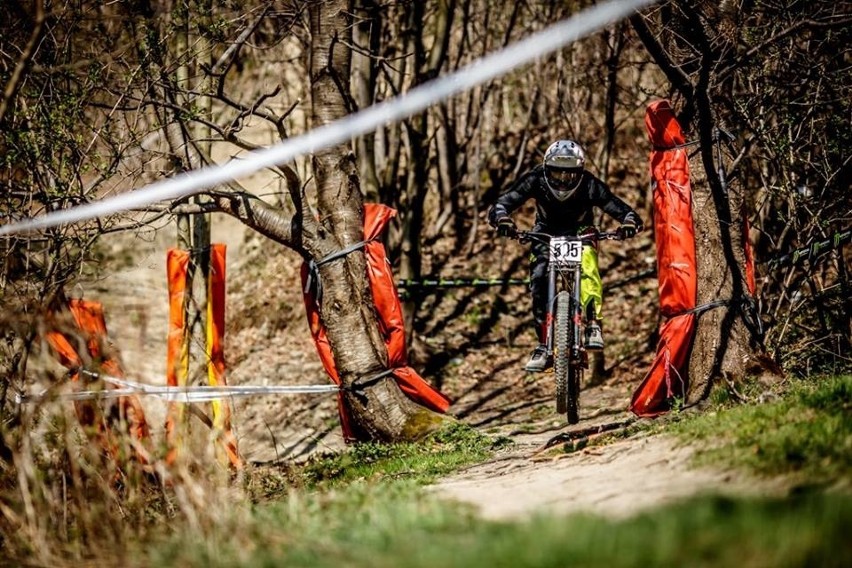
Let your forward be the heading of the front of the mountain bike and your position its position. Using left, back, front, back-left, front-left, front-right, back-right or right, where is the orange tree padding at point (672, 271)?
left

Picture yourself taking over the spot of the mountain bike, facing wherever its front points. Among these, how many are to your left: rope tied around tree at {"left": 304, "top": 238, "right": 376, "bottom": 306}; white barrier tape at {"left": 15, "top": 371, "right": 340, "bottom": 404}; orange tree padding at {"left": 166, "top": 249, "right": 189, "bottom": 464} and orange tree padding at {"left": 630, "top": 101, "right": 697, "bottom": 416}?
1

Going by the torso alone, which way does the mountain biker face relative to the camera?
toward the camera

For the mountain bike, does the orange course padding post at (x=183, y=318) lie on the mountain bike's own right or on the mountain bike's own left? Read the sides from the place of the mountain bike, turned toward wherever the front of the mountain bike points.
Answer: on the mountain bike's own right

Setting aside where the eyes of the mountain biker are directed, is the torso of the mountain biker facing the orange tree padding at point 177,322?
no

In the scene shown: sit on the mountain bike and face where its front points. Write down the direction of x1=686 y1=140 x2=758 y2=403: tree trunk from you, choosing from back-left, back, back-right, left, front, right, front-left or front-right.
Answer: left

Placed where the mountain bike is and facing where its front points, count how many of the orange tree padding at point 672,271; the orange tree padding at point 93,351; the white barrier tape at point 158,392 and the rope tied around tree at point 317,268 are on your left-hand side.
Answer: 1

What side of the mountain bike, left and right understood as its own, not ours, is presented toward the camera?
front

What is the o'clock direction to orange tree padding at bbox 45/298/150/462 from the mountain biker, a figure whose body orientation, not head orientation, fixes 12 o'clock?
The orange tree padding is roughly at 3 o'clock from the mountain biker.

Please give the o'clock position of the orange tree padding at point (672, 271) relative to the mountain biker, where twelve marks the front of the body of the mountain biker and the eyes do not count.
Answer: The orange tree padding is roughly at 10 o'clock from the mountain biker.

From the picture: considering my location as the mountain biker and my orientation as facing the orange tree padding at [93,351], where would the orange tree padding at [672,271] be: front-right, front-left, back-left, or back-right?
back-left
